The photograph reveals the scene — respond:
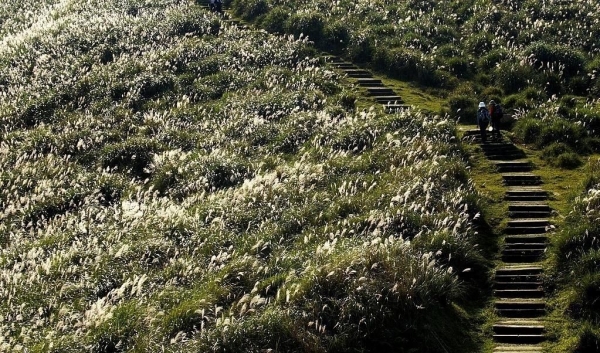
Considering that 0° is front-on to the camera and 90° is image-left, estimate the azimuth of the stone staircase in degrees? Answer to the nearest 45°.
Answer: approximately 315°

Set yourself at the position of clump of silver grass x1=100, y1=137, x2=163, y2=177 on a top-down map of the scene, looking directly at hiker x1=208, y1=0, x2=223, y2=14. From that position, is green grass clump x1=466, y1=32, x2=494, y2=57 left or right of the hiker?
right

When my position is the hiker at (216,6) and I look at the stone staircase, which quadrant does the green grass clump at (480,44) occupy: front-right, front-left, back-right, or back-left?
front-left

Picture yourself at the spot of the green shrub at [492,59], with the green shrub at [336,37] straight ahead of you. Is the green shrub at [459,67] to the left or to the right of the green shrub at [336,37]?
left

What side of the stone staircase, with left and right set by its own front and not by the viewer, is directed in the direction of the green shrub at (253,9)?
back

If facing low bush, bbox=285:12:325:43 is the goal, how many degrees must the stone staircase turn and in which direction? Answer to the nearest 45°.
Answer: approximately 180°

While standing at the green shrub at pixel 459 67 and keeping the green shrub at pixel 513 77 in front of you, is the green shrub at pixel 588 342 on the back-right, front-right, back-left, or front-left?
front-right

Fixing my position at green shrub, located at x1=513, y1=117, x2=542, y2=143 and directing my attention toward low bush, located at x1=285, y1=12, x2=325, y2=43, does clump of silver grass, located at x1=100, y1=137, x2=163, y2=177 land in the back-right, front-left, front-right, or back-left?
front-left

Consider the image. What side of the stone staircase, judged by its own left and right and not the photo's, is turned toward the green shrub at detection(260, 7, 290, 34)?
back
